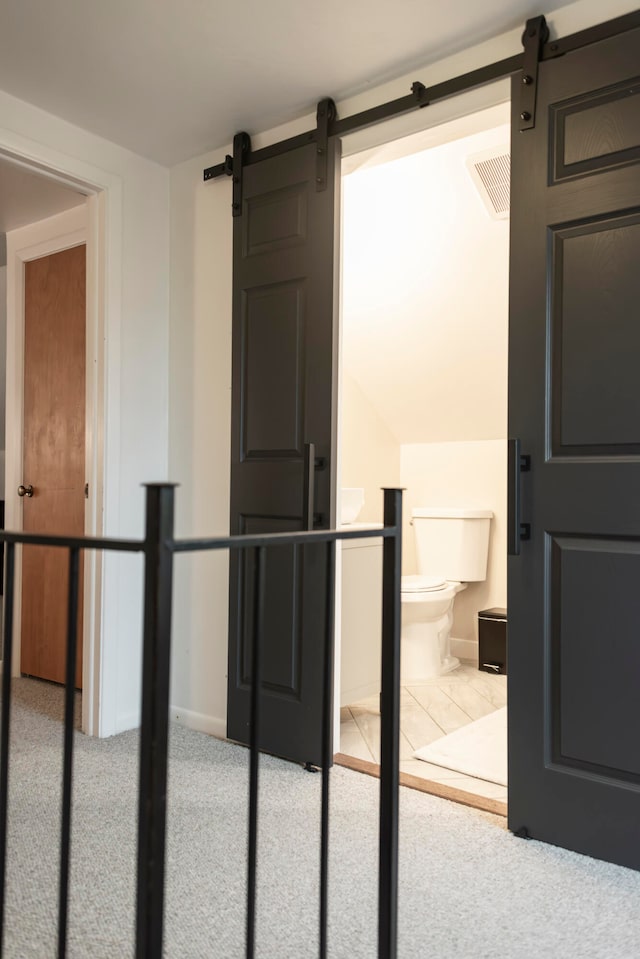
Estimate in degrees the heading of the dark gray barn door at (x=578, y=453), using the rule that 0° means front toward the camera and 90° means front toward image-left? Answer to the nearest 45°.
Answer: approximately 45°

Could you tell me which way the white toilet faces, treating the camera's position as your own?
facing the viewer and to the left of the viewer

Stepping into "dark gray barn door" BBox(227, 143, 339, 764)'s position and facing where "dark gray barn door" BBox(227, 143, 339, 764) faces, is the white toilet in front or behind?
behind

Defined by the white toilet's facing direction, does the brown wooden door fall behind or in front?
in front

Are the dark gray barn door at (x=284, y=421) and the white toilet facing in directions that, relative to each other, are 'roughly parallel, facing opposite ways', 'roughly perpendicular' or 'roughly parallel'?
roughly parallel

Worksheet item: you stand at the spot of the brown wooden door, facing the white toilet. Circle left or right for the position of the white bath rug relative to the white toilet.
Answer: right

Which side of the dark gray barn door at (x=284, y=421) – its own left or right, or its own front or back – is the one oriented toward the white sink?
back

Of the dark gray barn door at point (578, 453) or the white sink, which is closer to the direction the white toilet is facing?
the white sink

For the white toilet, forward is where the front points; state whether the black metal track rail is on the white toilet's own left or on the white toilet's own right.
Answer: on the white toilet's own left

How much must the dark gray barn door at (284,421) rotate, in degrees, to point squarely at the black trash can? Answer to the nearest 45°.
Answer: approximately 180°

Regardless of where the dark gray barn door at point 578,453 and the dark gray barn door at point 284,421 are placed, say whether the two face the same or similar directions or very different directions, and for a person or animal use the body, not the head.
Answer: same or similar directions

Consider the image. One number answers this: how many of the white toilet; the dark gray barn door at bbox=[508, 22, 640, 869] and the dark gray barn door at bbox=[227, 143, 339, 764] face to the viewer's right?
0

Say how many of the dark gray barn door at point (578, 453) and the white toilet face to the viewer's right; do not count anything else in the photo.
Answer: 0

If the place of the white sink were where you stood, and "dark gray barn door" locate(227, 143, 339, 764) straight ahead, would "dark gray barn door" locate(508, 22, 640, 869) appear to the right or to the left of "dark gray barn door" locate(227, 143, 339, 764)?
left
